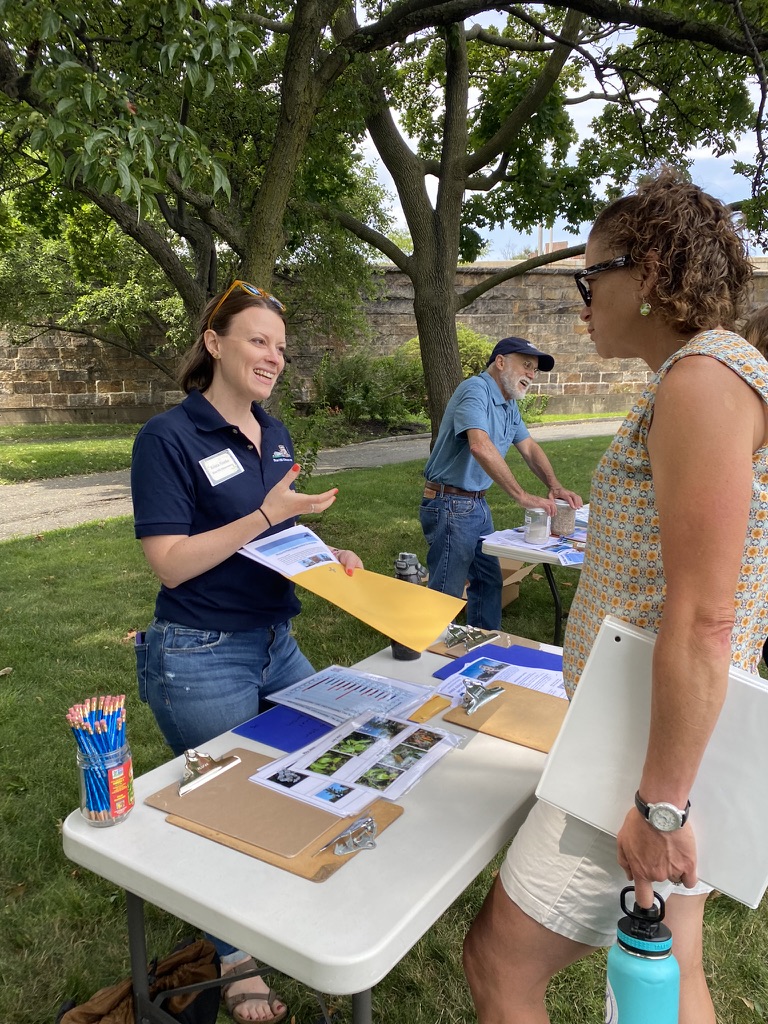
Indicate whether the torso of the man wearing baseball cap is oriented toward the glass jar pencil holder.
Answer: no

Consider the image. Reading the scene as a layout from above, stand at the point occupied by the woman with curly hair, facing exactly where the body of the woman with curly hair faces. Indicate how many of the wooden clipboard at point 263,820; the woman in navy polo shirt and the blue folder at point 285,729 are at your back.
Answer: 0

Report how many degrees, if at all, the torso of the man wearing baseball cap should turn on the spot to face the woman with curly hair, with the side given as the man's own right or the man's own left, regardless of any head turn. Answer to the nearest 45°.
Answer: approximately 90° to the man's own right

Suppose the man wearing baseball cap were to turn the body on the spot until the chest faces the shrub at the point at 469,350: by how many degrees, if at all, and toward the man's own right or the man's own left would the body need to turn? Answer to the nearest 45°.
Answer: approximately 90° to the man's own left

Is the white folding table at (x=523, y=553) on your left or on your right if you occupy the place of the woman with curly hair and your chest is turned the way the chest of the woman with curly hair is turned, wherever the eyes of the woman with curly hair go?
on your right

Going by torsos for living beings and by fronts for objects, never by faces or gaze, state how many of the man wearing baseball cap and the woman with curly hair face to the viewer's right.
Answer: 1

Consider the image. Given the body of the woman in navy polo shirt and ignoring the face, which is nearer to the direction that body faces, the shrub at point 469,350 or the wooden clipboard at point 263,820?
the wooden clipboard

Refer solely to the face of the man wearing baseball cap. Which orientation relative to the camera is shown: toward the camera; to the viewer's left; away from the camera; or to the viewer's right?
to the viewer's right

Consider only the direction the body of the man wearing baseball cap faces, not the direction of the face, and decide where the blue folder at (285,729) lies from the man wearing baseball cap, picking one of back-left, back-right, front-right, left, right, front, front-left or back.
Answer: right

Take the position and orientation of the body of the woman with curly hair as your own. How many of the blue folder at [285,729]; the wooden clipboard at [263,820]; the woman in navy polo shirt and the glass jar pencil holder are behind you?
0

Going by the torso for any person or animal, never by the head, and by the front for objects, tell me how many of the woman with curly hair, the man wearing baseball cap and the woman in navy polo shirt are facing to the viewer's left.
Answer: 1

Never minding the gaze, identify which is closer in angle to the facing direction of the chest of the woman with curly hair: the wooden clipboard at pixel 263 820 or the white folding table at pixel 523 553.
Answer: the wooden clipboard

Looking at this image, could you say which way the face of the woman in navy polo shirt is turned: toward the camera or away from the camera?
toward the camera

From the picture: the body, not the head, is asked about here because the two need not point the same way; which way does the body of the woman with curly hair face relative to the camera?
to the viewer's left

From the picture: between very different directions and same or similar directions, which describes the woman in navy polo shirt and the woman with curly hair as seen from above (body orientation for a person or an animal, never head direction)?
very different directions
